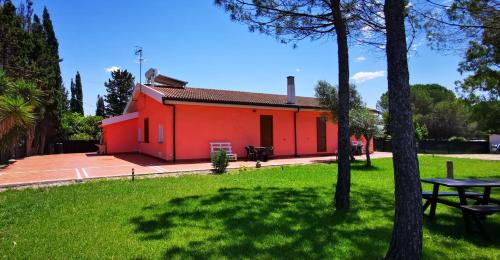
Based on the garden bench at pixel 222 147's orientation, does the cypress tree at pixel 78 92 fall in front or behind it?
behind

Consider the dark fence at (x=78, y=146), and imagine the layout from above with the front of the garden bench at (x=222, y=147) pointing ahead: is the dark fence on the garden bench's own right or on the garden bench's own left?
on the garden bench's own right

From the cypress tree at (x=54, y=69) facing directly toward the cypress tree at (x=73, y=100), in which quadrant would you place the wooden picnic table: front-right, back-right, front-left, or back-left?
back-right

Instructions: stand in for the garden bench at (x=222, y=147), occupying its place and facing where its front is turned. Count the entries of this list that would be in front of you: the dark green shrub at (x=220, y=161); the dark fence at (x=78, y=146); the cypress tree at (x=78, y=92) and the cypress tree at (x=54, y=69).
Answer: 1

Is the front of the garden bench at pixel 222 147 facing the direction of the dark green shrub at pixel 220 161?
yes

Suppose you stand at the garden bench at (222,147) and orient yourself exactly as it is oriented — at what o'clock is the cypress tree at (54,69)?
The cypress tree is roughly at 4 o'clock from the garden bench.

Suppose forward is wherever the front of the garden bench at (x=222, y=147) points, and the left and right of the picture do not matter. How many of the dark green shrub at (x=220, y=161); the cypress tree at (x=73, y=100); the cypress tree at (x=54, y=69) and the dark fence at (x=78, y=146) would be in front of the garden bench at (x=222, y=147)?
1

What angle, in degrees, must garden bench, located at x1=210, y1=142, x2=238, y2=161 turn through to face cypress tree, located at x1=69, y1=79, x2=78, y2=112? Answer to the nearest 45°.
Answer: approximately 135° to its right

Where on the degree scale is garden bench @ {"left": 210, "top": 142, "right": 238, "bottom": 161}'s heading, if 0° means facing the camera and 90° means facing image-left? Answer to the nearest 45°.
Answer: approximately 0°

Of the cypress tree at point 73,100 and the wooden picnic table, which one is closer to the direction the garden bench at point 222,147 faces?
the wooden picnic table

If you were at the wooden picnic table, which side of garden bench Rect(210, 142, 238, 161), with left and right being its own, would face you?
front
